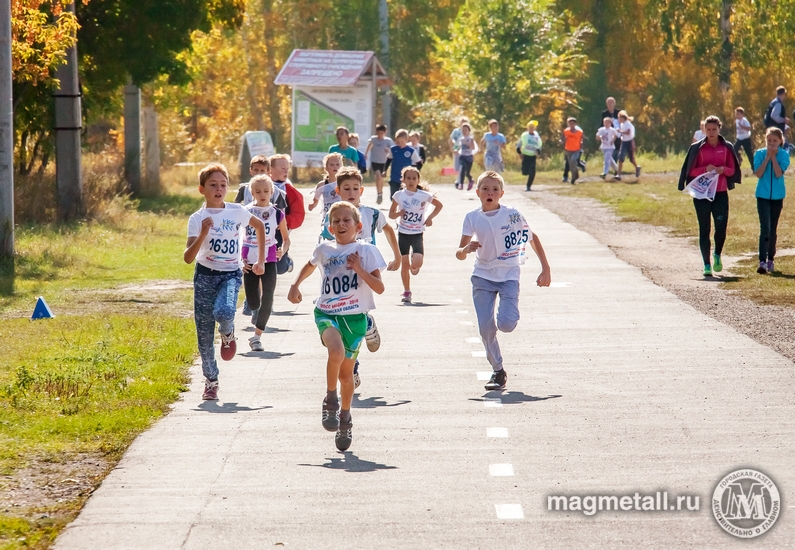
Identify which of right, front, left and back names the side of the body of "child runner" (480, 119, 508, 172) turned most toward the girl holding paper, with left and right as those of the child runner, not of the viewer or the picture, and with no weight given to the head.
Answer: front

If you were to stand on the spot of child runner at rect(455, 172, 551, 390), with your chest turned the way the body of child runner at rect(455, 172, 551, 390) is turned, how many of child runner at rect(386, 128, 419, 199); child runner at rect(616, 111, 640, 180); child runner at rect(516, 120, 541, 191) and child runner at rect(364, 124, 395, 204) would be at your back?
4

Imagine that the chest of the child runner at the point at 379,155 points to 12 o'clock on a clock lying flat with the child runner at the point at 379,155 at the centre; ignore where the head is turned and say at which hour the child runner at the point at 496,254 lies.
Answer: the child runner at the point at 496,254 is roughly at 12 o'clock from the child runner at the point at 379,155.

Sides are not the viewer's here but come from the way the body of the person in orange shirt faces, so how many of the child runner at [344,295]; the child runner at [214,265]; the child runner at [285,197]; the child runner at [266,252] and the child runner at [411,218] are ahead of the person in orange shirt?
5

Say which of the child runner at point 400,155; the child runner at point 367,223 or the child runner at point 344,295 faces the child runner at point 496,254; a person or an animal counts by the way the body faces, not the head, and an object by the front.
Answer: the child runner at point 400,155

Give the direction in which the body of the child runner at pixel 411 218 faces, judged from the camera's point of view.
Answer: toward the camera

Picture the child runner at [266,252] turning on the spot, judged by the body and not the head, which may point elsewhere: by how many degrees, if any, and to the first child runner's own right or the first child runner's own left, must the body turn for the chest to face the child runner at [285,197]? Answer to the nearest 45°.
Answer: approximately 180°

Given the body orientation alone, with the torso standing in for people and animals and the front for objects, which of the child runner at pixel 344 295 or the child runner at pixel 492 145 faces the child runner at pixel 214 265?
the child runner at pixel 492 145

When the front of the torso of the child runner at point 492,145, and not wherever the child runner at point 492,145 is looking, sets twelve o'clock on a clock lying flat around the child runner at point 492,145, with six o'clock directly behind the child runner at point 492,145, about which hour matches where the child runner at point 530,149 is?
the child runner at point 530,149 is roughly at 9 o'clock from the child runner at point 492,145.

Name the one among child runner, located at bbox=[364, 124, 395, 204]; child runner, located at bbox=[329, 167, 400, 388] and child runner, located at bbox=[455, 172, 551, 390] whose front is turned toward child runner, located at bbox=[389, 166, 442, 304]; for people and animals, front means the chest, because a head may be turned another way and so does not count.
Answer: child runner, located at bbox=[364, 124, 395, 204]

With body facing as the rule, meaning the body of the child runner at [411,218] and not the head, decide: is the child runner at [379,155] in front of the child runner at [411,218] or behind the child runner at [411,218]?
behind

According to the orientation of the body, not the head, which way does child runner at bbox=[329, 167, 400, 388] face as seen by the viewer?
toward the camera

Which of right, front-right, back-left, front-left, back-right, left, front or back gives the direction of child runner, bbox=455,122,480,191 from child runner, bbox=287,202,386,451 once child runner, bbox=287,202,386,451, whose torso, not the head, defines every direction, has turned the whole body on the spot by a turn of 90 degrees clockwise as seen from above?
right

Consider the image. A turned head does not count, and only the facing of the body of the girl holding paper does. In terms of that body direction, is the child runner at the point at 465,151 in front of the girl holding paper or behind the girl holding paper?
behind

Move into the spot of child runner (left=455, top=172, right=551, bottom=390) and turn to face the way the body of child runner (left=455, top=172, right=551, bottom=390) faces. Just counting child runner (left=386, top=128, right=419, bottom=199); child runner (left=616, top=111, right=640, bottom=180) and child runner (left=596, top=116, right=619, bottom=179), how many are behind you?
3

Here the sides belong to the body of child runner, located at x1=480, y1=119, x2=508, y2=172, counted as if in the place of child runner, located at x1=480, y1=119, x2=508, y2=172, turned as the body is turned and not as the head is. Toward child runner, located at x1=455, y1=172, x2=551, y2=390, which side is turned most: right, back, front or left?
front
